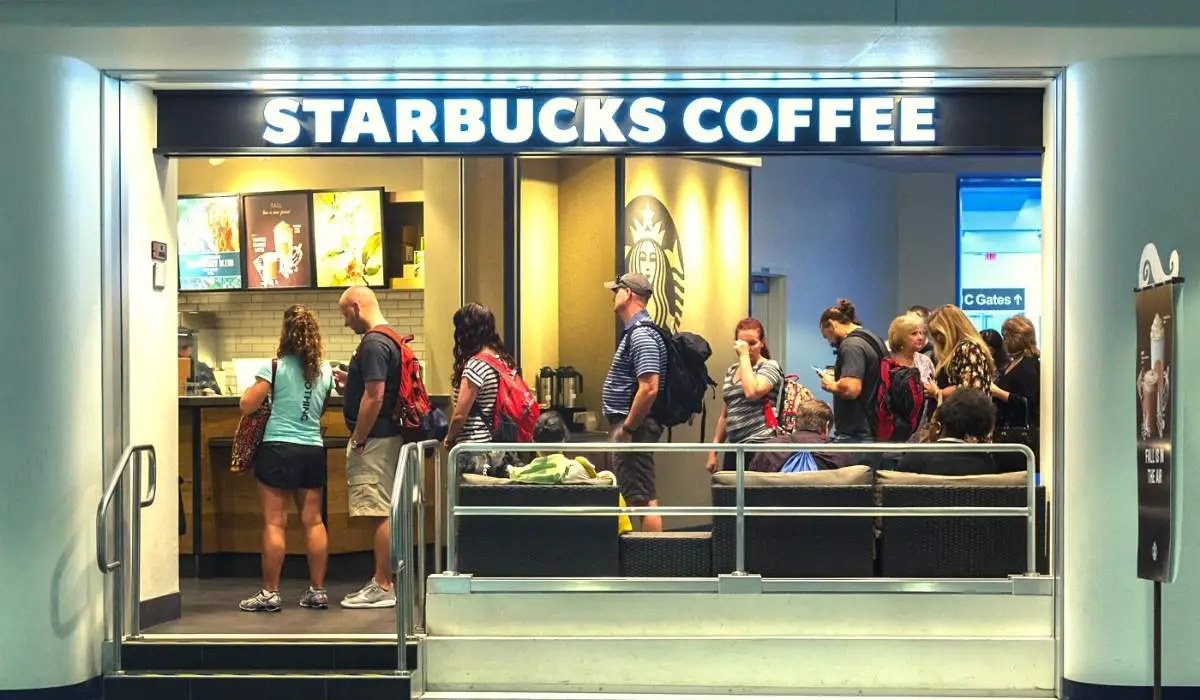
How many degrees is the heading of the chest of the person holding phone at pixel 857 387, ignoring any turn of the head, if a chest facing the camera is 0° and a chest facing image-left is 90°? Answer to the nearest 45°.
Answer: approximately 90°

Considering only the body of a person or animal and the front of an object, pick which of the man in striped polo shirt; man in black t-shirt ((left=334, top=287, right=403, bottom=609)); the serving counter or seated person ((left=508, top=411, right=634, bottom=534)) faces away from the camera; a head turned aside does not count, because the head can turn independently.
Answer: the seated person

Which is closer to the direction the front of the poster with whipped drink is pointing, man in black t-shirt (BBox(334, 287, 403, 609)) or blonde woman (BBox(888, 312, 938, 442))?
the man in black t-shirt

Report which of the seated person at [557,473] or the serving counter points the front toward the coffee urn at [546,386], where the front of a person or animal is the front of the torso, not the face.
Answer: the seated person

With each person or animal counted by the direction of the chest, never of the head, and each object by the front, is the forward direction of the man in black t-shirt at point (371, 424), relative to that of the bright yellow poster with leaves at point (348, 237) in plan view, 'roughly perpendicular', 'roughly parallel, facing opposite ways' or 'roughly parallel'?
roughly perpendicular

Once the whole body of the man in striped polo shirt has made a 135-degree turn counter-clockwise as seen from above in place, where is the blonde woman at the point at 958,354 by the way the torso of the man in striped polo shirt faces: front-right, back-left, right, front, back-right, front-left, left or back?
front-left

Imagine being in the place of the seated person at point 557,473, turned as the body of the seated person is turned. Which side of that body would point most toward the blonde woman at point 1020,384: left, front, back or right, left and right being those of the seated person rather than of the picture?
right

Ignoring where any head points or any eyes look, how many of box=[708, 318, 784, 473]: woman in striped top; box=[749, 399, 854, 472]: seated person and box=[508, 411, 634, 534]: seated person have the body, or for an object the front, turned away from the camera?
2

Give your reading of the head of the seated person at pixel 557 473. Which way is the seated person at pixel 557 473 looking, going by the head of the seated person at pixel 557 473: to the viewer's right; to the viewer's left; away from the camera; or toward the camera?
away from the camera

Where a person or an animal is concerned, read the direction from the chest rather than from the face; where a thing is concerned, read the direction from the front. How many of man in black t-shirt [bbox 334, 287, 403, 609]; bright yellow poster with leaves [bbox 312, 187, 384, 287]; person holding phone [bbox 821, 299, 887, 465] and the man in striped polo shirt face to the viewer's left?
3

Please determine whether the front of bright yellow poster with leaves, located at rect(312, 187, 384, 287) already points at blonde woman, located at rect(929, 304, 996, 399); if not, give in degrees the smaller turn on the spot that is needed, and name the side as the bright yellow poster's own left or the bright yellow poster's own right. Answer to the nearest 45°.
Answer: approximately 45° to the bright yellow poster's own left

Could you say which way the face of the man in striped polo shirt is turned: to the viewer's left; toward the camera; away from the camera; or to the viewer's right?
to the viewer's left

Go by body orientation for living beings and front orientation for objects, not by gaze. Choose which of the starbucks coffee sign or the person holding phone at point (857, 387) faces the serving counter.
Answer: the person holding phone
